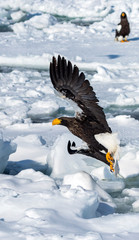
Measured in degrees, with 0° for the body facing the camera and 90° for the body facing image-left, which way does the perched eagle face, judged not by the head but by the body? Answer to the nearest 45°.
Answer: approximately 315°

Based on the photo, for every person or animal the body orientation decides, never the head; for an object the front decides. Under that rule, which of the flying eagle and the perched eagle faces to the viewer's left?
the flying eagle

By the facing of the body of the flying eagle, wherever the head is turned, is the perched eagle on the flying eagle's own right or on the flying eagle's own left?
on the flying eagle's own right

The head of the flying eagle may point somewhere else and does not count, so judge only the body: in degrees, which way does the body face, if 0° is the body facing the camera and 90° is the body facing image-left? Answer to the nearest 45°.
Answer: approximately 90°

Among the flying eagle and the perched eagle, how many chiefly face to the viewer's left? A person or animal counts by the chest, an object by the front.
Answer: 1

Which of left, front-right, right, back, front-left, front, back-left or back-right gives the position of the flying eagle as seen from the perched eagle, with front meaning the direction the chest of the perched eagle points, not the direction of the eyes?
front-right
